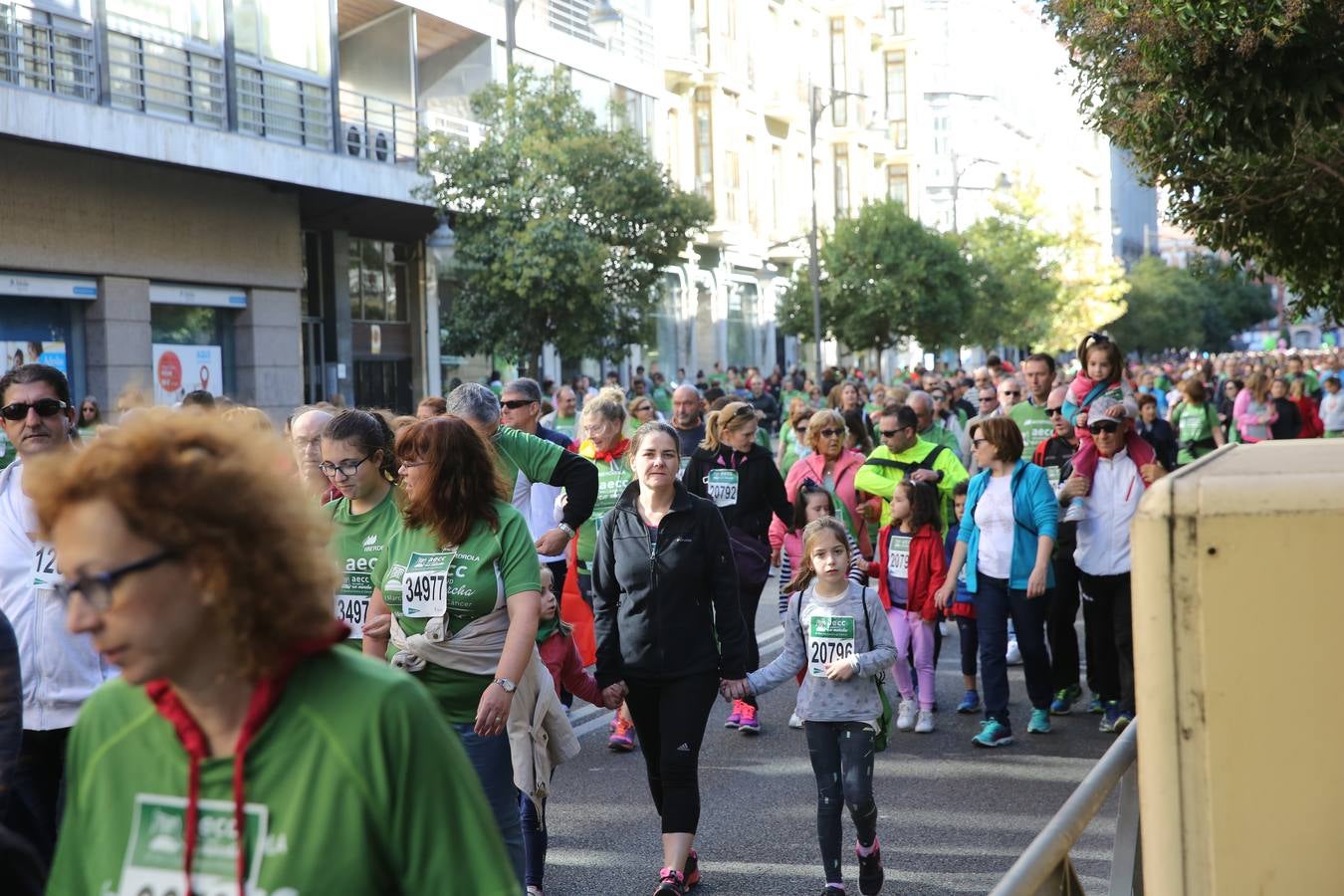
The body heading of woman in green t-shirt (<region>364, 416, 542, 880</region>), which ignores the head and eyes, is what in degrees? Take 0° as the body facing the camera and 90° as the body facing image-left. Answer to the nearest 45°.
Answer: approximately 45°

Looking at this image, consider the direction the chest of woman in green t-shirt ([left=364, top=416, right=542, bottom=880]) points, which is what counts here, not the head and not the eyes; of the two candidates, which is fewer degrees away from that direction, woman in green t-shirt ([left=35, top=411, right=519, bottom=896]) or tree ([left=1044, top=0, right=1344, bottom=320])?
the woman in green t-shirt

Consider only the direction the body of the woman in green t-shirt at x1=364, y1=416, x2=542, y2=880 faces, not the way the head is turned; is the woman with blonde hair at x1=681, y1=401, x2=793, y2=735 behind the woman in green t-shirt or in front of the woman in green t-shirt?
behind

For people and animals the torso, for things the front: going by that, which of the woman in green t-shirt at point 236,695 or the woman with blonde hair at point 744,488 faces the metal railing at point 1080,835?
the woman with blonde hair

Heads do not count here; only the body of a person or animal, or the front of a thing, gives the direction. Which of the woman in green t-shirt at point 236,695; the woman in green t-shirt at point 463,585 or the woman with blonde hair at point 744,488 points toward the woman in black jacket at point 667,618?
the woman with blonde hair

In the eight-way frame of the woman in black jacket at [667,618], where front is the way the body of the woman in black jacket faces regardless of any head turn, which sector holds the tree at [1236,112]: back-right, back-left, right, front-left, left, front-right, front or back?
back-left

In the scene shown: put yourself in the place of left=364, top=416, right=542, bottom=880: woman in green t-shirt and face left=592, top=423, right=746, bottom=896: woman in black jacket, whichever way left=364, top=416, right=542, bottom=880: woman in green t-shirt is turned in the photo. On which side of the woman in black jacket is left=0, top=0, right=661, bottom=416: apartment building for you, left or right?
left

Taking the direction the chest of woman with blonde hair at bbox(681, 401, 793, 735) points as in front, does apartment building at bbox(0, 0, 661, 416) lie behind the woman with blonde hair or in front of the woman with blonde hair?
behind

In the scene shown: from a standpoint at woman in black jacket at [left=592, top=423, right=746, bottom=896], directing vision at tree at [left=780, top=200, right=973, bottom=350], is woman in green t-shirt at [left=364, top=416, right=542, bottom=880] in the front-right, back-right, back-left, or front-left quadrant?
back-left

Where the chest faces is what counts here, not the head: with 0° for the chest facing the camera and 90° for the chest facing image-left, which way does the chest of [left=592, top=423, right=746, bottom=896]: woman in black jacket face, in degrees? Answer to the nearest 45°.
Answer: approximately 0°

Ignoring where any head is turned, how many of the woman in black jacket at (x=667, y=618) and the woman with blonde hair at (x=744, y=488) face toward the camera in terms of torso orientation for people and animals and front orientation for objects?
2

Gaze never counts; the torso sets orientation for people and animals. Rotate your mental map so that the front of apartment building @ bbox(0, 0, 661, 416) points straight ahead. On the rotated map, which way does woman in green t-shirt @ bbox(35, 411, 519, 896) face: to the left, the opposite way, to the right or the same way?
to the right

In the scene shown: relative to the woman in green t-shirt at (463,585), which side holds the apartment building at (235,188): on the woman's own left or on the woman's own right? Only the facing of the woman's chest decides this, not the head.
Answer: on the woman's own right

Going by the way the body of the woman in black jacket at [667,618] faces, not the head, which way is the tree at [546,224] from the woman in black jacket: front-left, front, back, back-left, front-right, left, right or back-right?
back
